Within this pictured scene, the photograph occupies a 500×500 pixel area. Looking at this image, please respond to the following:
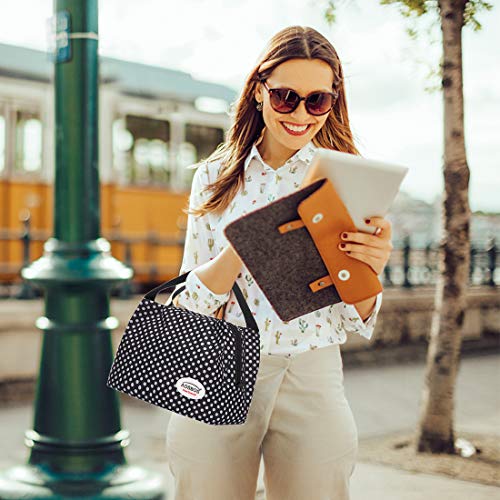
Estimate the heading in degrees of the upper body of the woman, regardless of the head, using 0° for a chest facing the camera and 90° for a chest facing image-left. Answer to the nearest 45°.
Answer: approximately 0°

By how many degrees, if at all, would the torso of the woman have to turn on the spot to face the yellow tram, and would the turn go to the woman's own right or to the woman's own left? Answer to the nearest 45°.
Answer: approximately 180°

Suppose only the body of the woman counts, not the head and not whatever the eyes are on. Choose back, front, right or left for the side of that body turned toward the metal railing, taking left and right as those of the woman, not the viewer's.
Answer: back

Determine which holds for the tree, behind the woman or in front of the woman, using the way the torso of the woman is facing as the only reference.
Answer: behind

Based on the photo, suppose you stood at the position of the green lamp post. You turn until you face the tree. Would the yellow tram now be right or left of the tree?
left

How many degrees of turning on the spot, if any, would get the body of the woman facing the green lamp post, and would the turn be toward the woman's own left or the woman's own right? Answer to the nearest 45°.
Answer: approximately 135° to the woman's own right
